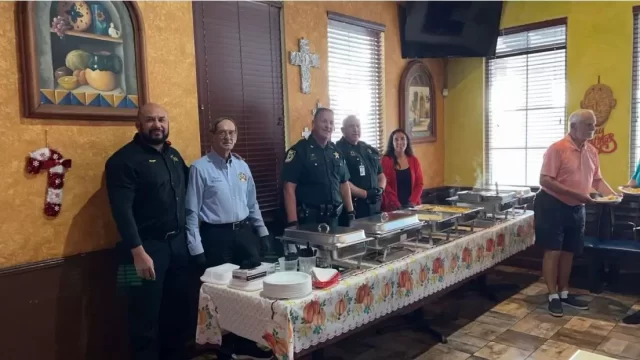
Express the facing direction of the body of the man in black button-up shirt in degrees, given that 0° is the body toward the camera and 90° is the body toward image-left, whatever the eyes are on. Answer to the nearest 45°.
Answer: approximately 315°

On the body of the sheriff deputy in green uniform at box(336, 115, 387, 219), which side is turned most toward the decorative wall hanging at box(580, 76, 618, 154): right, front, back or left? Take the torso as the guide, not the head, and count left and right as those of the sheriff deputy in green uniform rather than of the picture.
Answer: left

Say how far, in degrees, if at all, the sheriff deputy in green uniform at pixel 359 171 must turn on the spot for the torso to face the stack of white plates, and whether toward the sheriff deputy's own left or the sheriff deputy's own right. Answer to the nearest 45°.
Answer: approximately 45° to the sheriff deputy's own right

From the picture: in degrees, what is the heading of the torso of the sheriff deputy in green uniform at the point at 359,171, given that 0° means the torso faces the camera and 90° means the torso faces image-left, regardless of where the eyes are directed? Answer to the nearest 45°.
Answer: approximately 315°

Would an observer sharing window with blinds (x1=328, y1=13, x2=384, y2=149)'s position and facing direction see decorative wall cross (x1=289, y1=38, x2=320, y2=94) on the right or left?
on its right

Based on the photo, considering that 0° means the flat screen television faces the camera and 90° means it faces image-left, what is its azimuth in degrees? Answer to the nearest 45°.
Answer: approximately 0°

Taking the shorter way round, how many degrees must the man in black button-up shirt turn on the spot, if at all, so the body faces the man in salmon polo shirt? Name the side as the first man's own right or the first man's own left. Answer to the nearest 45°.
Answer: approximately 45° to the first man's own left

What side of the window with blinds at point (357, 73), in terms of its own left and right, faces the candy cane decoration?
right

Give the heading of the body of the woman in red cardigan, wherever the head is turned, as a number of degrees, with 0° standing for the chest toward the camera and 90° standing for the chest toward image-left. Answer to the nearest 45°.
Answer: approximately 0°

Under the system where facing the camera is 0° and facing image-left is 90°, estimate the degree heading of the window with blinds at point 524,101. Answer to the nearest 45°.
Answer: approximately 45°

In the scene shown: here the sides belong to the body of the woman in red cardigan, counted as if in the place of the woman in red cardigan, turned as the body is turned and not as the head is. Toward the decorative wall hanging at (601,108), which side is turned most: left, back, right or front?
left
